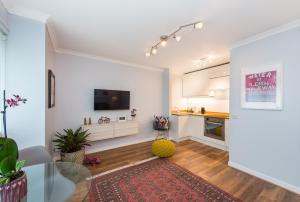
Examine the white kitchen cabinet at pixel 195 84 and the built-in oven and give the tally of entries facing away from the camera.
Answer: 0

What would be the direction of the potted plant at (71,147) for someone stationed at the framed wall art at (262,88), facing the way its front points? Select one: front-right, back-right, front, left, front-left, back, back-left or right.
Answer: front

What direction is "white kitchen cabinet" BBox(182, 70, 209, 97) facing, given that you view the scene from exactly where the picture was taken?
facing the viewer and to the left of the viewer

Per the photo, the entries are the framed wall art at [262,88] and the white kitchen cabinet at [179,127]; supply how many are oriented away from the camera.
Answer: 0

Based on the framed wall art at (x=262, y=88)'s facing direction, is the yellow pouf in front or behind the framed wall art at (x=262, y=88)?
in front

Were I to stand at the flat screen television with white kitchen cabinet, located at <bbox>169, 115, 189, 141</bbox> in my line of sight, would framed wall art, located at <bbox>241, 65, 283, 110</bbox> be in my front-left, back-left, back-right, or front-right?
front-right

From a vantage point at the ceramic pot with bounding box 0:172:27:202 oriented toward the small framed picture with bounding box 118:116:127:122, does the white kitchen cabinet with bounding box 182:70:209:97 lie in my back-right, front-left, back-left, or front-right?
front-right

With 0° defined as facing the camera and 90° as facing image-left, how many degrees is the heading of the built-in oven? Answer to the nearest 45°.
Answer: approximately 45°

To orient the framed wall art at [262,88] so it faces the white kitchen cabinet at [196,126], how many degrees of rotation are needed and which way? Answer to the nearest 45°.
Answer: approximately 90° to its right

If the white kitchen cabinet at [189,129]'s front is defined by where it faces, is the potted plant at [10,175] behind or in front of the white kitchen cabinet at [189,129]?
in front

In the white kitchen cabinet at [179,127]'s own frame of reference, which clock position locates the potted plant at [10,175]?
The potted plant is roughly at 2 o'clock from the white kitchen cabinet.

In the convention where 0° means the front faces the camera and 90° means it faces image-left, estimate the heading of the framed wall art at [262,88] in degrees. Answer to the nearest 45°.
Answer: approximately 45°

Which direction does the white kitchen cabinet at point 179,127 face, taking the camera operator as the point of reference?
facing the viewer and to the right of the viewer
